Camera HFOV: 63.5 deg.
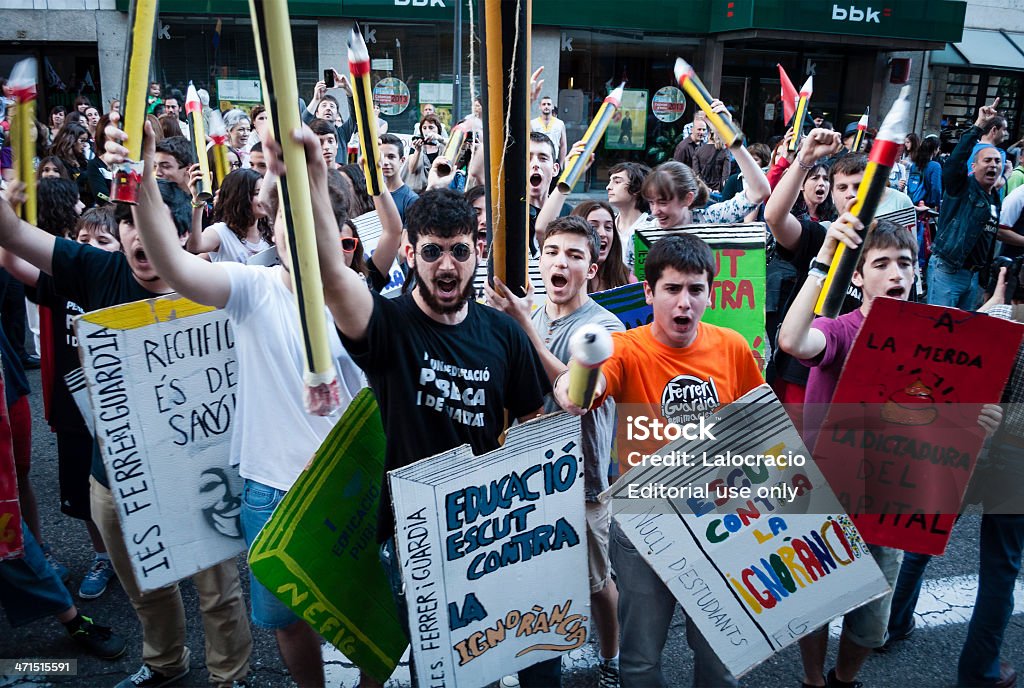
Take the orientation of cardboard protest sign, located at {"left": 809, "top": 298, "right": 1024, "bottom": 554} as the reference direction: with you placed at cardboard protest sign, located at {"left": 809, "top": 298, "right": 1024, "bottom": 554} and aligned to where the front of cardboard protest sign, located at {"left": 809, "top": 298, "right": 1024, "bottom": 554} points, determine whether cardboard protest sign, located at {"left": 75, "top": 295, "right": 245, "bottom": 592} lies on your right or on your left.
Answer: on your right

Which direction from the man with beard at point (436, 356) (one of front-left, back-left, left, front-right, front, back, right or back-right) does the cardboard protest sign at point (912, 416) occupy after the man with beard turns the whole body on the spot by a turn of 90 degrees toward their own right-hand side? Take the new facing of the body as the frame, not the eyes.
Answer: back

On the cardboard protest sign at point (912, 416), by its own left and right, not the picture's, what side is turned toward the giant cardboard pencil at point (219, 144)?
right

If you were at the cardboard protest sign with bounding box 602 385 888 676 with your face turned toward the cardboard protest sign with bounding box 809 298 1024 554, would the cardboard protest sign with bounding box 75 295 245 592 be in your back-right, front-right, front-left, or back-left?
back-left

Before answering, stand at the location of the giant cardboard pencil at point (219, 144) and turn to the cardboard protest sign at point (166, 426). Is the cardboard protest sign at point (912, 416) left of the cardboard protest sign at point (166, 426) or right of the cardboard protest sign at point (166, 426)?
left

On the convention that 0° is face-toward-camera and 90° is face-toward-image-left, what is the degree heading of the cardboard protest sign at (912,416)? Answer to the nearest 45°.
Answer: approximately 0°

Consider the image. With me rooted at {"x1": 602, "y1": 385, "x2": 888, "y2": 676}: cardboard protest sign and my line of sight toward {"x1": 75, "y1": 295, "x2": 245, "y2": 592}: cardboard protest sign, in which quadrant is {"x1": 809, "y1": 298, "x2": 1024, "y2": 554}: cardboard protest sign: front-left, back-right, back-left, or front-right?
back-right

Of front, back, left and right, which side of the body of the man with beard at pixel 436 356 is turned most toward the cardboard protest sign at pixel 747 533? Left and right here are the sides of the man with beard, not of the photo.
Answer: left
